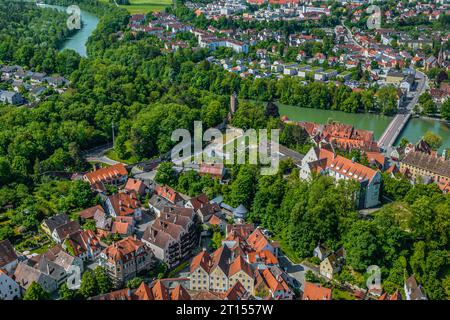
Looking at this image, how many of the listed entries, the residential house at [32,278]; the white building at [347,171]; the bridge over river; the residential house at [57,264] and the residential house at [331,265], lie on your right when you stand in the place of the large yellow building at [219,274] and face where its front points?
2

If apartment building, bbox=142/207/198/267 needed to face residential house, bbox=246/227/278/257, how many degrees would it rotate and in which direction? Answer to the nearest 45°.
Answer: approximately 45° to its left

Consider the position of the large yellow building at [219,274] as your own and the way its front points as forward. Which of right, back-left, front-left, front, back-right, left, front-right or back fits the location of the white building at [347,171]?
back-left

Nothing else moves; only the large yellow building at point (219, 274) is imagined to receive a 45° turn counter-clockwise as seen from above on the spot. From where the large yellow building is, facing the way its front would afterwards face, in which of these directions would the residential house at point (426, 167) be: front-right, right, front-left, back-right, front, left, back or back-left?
left

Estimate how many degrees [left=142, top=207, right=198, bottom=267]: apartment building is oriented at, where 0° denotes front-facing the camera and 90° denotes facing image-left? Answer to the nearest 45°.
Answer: approximately 315°

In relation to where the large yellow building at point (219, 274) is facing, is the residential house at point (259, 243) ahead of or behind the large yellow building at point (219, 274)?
behind

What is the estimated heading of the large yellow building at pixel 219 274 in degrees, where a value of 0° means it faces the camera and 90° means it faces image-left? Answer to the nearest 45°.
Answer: approximately 0°

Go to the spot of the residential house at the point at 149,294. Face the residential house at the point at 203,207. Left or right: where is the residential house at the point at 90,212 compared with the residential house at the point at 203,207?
left

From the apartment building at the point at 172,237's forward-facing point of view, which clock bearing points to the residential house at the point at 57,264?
The residential house is roughly at 4 o'clock from the apartment building.

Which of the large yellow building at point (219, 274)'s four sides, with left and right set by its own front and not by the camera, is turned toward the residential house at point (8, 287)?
right

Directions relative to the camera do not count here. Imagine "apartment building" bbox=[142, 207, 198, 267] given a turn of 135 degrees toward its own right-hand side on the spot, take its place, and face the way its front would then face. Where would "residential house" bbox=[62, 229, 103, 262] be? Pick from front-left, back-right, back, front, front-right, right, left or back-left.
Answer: front

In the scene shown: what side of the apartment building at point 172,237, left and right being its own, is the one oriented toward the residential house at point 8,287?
right

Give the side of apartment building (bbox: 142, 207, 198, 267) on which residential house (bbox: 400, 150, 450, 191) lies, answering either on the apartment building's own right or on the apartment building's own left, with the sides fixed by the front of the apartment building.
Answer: on the apartment building's own left

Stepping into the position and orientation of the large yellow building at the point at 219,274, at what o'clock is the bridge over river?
The bridge over river is roughly at 7 o'clock from the large yellow building.

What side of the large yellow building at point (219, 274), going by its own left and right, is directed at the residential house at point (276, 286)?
left
